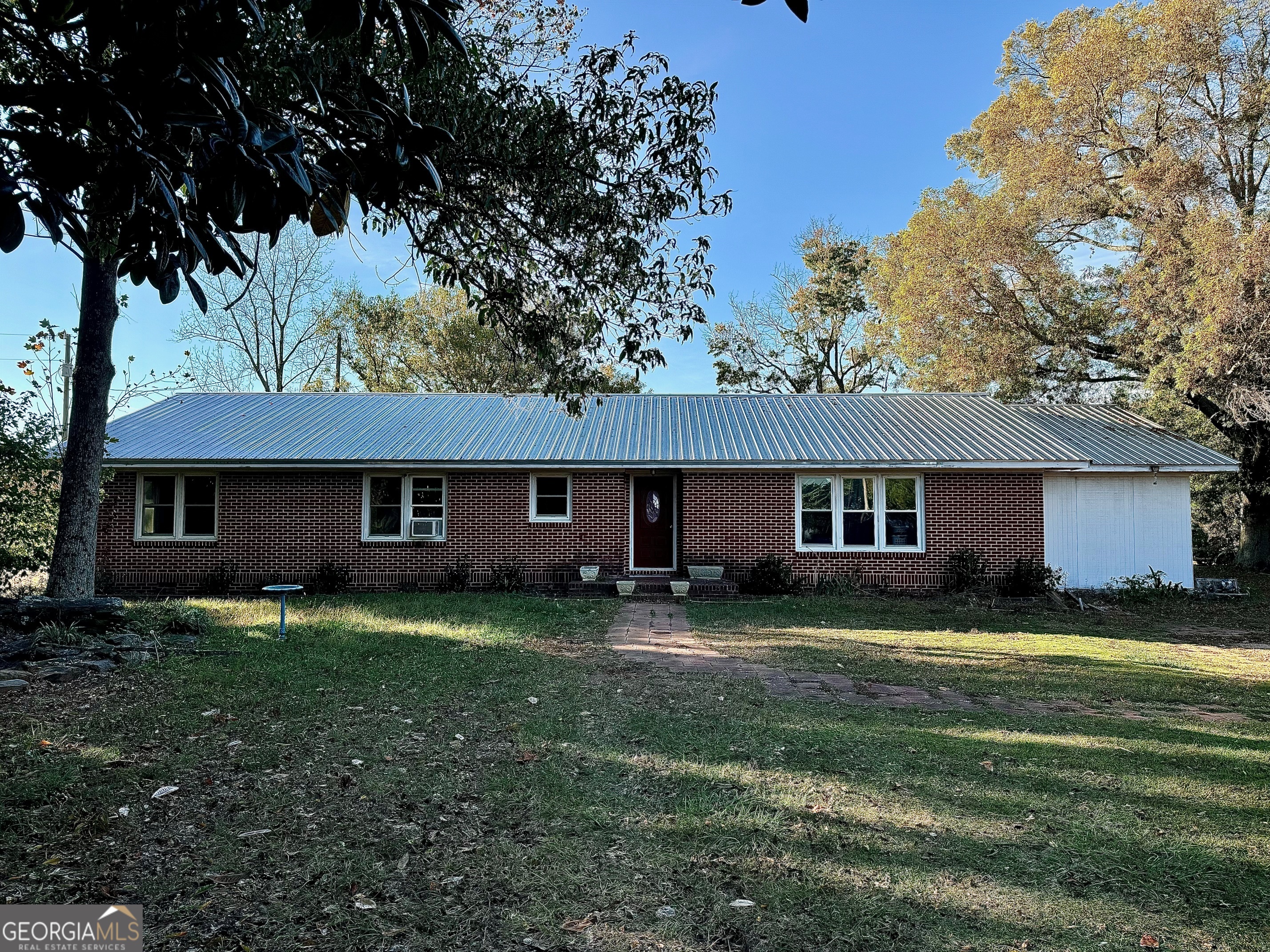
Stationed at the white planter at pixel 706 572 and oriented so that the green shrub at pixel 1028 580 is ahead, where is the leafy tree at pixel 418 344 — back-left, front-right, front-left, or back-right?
back-left

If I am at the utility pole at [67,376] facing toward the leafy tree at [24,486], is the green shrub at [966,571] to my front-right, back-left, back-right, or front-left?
front-left

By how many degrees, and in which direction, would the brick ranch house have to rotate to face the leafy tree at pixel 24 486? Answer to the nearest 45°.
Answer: approximately 45° to its right

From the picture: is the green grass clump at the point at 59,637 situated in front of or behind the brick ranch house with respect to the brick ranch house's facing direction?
in front

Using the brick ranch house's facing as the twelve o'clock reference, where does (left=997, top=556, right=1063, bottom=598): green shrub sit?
The green shrub is roughly at 9 o'clock from the brick ranch house.

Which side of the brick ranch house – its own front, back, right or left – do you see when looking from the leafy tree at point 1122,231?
left

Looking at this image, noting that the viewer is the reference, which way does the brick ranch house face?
facing the viewer

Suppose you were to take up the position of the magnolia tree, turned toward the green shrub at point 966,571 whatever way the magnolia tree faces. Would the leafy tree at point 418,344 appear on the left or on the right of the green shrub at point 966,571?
left

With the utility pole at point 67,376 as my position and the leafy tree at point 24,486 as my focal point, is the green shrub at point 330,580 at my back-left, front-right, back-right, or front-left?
front-left

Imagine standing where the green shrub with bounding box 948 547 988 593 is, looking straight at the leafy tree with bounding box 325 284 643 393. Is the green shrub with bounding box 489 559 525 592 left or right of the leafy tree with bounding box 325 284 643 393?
left

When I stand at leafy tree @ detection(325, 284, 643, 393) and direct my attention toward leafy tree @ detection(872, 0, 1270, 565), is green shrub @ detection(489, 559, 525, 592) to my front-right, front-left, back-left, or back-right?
front-right

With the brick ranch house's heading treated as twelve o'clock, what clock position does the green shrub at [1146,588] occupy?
The green shrub is roughly at 9 o'clock from the brick ranch house.

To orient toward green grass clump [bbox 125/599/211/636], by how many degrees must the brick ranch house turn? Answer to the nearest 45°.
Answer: approximately 45° to its right

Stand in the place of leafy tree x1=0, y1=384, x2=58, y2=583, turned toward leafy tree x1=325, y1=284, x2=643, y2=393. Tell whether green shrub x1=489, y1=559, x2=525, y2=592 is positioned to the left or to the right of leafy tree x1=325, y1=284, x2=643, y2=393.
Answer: right
